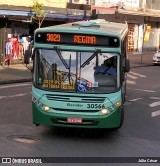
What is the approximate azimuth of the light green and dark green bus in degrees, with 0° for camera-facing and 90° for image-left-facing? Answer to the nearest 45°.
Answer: approximately 0°

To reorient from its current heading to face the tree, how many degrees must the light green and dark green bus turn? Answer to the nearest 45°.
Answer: approximately 180°

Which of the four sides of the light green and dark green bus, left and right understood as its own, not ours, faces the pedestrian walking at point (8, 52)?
back
